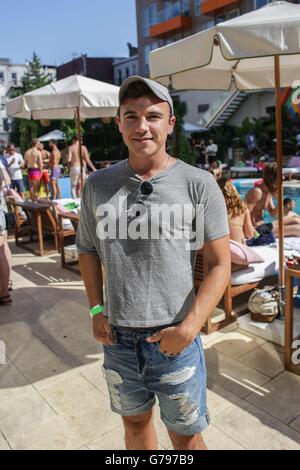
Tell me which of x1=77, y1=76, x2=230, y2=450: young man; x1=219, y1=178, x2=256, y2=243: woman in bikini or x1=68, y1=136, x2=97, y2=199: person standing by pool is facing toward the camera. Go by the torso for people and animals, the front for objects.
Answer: the young man

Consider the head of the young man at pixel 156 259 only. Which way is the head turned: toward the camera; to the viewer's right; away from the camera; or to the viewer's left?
toward the camera

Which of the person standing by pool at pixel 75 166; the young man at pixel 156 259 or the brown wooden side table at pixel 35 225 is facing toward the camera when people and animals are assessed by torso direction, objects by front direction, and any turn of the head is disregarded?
the young man

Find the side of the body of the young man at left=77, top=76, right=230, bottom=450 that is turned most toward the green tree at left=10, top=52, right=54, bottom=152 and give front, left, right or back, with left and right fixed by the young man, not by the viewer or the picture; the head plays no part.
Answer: back

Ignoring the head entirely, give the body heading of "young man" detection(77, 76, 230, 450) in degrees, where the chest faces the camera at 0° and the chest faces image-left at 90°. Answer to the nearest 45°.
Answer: approximately 0°
